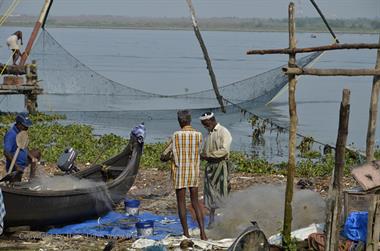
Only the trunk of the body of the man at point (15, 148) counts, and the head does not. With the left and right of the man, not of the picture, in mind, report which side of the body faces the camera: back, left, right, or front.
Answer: right

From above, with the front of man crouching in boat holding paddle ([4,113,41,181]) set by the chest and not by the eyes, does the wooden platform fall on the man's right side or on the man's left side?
on the man's left side

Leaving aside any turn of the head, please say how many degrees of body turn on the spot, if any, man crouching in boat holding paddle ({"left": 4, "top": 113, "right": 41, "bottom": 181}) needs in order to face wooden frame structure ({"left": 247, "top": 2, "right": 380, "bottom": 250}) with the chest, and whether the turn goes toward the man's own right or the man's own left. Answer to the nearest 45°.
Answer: approximately 45° to the man's own right

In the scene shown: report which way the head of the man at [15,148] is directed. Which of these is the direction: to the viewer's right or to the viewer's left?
to the viewer's right

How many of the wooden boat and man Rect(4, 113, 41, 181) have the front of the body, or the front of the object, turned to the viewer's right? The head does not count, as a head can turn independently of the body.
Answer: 2

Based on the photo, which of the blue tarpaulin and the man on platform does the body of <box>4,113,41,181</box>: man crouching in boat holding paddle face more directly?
the blue tarpaulin

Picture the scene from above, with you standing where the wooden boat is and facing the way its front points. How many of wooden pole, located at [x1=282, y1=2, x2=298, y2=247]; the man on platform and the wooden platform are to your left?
2

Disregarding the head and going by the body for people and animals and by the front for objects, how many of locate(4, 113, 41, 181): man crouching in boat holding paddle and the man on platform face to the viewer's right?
2

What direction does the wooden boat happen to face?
to the viewer's right

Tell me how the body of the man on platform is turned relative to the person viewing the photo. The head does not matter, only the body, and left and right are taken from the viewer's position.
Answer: facing to the right of the viewer
